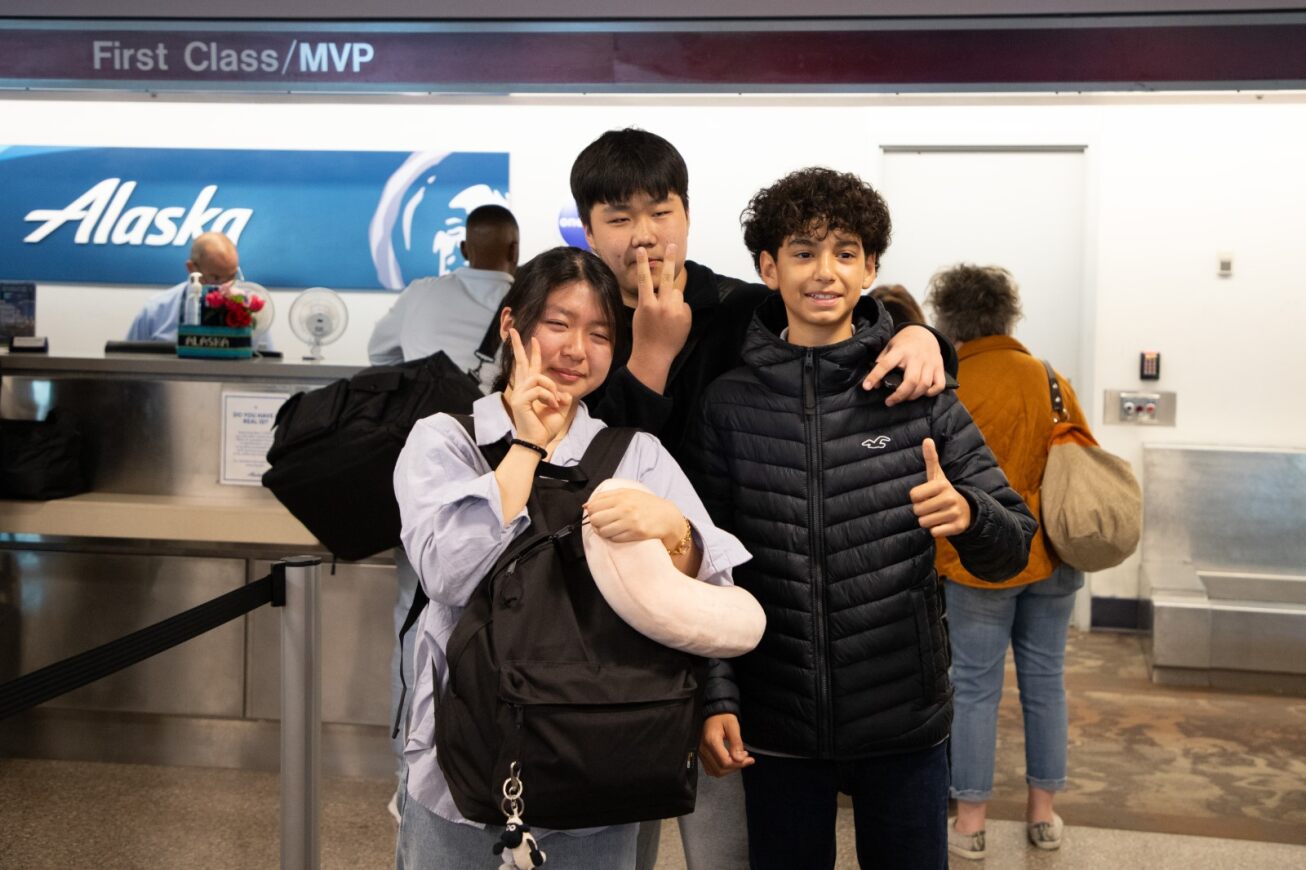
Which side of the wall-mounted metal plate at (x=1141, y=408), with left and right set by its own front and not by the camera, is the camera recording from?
front

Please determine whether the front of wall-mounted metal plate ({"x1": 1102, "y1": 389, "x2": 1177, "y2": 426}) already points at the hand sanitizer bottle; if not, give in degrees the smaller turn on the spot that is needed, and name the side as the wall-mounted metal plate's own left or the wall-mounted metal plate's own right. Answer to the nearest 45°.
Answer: approximately 45° to the wall-mounted metal plate's own right

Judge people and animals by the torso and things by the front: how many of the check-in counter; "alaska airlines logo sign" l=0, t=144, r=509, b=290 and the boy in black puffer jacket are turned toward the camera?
3

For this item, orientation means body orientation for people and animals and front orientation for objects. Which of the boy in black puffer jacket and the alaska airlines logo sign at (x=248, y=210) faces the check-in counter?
the alaska airlines logo sign

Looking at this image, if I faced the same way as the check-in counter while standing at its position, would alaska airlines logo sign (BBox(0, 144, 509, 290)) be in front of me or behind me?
behind

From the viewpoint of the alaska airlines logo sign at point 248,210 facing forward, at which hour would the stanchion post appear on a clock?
The stanchion post is roughly at 12 o'clock from the alaska airlines logo sign.

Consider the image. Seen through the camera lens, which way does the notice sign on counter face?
facing the viewer

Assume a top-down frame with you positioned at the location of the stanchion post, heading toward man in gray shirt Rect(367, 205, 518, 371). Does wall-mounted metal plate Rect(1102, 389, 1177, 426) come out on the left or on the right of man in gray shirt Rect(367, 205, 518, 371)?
right

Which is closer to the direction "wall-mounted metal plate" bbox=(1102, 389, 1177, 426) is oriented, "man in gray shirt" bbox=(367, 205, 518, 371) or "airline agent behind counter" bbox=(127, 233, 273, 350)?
the man in gray shirt

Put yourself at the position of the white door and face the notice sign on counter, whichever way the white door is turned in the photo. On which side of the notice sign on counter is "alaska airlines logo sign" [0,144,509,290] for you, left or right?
right

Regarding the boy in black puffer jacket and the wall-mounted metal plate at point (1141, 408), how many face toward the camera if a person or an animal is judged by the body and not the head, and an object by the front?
2

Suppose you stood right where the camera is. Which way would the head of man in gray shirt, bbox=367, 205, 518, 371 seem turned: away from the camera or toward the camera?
away from the camera
